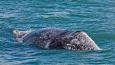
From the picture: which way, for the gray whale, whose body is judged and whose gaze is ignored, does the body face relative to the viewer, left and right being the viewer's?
facing to the right of the viewer
